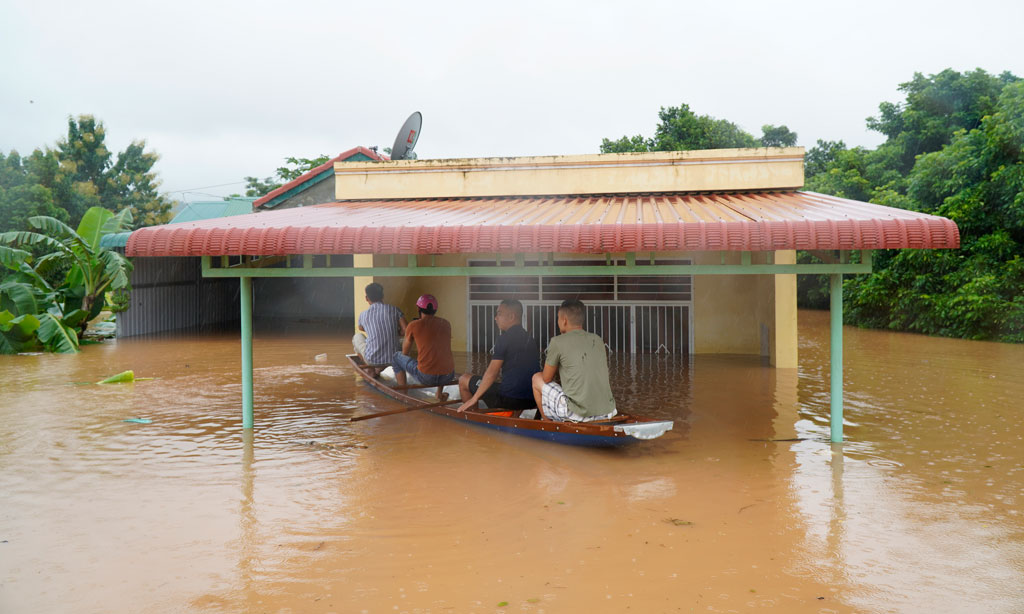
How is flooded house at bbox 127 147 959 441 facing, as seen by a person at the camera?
facing the viewer

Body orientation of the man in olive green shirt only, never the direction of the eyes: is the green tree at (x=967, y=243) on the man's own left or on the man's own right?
on the man's own right

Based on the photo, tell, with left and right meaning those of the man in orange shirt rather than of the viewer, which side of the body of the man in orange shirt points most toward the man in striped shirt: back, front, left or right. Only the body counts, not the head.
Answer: front

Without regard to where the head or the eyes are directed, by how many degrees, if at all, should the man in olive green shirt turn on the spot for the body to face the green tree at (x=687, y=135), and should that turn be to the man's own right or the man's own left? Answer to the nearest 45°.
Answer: approximately 45° to the man's own right

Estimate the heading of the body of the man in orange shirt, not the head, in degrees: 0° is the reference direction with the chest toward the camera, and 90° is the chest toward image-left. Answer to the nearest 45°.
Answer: approximately 135°

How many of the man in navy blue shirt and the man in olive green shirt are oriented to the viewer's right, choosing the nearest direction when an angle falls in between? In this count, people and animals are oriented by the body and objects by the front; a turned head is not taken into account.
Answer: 0

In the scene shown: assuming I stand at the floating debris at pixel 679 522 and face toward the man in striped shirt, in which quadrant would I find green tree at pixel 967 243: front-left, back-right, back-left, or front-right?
front-right

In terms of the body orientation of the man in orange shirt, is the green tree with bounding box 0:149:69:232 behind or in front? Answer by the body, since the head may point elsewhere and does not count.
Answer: in front

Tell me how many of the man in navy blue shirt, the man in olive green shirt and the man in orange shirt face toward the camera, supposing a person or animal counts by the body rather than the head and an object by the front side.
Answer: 0

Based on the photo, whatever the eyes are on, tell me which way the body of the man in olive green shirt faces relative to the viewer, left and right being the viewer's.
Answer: facing away from the viewer and to the left of the viewer

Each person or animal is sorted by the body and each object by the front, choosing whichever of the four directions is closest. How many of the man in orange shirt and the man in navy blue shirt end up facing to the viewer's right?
0

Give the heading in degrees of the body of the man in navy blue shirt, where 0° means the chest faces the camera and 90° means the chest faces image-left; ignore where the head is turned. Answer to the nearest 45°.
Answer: approximately 135°

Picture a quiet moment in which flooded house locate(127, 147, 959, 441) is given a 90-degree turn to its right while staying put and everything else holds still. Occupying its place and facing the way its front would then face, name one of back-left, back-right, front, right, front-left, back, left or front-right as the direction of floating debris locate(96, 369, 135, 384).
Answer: front
